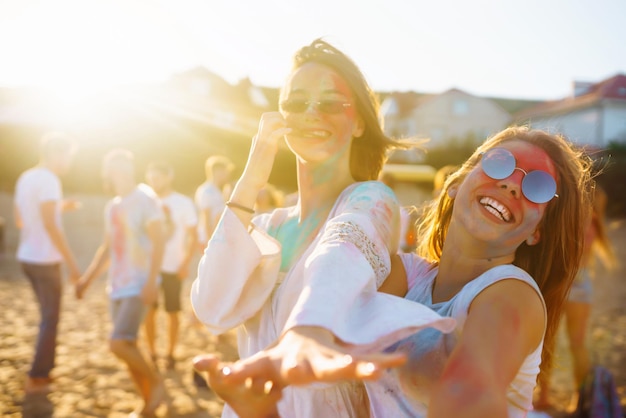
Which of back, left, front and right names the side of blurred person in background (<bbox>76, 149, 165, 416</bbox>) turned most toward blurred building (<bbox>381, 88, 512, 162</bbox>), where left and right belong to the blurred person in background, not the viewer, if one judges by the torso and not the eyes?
back

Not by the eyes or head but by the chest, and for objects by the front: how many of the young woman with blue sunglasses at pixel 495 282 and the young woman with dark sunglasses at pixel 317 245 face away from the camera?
0

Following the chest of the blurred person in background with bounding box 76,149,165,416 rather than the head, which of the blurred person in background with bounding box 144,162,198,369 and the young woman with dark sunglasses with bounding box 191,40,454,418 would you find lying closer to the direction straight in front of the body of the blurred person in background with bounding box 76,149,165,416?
the young woman with dark sunglasses

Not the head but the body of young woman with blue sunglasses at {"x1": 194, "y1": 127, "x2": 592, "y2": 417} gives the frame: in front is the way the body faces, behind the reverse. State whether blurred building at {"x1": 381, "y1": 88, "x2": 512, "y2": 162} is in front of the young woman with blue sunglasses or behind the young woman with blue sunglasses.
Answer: behind

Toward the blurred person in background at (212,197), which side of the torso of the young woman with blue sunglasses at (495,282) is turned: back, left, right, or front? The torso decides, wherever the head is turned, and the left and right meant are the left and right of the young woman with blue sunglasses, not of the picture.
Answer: right

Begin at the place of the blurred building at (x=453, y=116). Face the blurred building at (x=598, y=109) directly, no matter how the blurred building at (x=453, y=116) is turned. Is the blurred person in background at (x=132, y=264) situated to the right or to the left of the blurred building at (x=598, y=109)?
right

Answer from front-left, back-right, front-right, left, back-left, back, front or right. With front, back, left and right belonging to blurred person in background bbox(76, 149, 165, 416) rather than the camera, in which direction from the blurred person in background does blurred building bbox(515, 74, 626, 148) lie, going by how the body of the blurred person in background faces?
back

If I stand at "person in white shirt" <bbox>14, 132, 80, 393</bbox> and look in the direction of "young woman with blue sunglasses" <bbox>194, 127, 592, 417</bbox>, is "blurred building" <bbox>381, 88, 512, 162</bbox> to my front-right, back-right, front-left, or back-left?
back-left

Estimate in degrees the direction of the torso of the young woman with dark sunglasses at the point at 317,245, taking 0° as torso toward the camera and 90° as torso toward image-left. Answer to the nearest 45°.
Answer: approximately 45°
